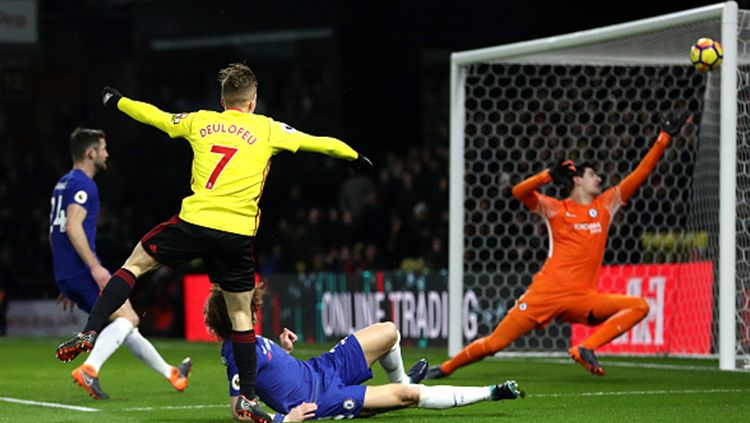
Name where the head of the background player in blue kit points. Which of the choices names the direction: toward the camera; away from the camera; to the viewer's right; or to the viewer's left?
to the viewer's right

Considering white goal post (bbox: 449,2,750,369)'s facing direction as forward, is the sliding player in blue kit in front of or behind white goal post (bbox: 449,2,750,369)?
in front

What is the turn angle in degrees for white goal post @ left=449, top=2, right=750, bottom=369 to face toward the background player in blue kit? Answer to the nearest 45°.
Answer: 0° — it already faces them

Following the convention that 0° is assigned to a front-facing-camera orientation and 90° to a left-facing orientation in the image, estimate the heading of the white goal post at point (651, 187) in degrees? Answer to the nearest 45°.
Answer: approximately 45°

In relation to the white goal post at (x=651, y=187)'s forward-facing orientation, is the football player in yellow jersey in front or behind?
in front
